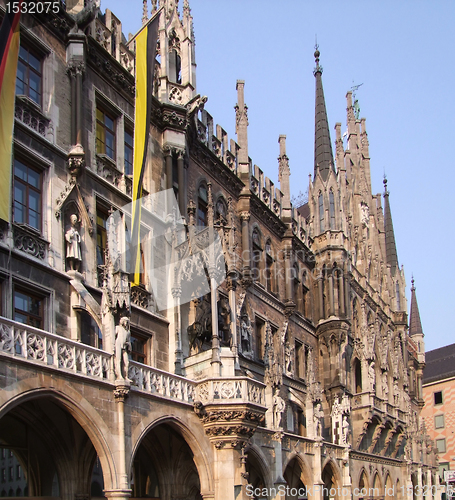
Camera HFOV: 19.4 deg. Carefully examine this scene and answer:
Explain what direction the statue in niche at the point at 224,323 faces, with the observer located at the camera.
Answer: facing the viewer and to the right of the viewer

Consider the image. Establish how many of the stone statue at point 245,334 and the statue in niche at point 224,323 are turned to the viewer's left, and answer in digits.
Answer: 0

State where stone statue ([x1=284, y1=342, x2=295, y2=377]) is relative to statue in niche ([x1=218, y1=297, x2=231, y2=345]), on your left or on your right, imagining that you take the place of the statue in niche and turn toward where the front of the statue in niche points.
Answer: on your left

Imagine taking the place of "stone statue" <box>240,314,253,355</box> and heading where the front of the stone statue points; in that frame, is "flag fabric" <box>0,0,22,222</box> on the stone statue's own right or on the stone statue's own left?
on the stone statue's own right

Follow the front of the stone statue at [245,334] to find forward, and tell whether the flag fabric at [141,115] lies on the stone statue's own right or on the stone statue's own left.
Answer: on the stone statue's own right

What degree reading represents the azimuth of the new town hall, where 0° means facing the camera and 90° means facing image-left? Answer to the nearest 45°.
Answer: approximately 315°
